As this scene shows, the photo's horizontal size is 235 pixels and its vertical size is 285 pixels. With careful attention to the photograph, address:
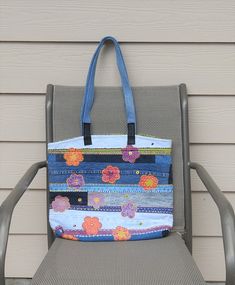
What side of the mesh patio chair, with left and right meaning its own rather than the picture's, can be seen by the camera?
front
